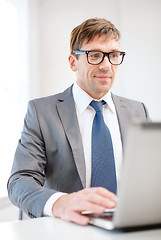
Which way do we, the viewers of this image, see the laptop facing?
facing away from the viewer and to the left of the viewer

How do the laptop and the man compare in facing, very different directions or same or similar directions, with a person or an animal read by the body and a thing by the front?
very different directions

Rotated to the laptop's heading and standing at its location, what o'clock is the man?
The man is roughly at 1 o'clock from the laptop.
